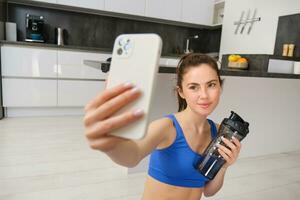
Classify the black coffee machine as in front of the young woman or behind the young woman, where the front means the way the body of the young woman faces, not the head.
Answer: behind

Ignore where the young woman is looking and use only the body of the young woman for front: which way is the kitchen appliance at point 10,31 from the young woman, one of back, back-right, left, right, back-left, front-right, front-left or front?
back

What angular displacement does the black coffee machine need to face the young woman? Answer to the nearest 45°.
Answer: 0° — it already faces them

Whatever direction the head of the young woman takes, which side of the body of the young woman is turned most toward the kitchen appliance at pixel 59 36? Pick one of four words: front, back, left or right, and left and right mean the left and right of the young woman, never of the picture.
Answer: back

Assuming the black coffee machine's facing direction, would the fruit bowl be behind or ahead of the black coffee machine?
ahead

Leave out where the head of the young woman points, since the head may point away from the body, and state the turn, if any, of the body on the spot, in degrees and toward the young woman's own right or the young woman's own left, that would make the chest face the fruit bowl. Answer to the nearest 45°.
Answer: approximately 135° to the young woman's own left

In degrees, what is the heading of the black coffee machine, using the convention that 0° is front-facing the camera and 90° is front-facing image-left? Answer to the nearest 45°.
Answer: approximately 0°

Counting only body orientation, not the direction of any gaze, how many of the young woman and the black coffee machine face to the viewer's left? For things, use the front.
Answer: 0

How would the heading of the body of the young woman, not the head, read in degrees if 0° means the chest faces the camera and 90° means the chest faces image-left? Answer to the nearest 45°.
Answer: approximately 315°
